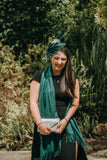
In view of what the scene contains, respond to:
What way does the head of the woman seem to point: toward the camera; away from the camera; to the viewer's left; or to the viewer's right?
toward the camera

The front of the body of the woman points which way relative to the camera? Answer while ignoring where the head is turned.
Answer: toward the camera
